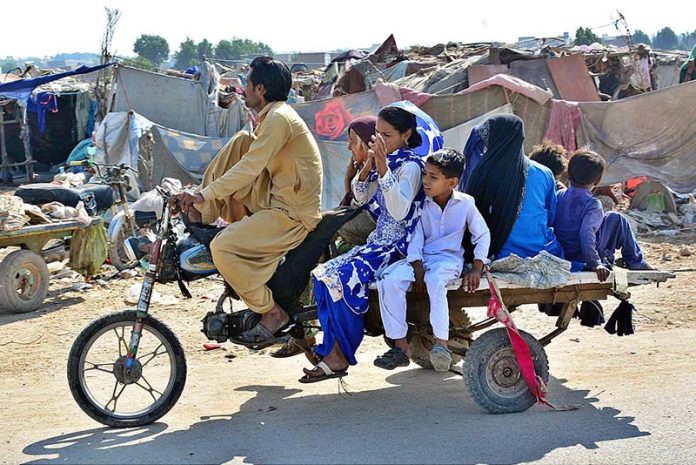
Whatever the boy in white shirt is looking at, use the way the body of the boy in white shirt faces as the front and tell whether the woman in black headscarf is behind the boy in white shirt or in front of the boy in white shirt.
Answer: behind

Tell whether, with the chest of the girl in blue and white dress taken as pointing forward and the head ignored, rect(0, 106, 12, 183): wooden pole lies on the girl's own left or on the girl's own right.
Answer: on the girl's own right

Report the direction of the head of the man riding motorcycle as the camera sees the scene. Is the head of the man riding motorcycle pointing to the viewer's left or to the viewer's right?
to the viewer's left

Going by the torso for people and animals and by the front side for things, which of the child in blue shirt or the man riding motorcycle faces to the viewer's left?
the man riding motorcycle

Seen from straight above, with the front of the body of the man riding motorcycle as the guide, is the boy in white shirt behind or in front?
behind

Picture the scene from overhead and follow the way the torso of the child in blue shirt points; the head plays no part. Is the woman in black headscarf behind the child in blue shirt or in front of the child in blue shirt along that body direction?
behind

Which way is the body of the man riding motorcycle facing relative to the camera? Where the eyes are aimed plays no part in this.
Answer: to the viewer's left

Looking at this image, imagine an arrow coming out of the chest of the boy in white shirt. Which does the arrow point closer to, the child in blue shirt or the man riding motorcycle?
the man riding motorcycle

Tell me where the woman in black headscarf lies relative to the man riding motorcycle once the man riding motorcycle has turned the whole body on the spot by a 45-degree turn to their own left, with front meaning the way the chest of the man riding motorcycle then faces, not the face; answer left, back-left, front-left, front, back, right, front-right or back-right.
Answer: back-left
